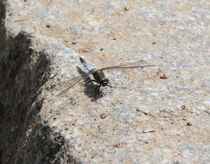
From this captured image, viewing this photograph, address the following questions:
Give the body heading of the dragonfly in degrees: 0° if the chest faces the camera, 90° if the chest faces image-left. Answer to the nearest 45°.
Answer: approximately 315°

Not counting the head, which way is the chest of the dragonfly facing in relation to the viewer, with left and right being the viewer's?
facing the viewer and to the right of the viewer
